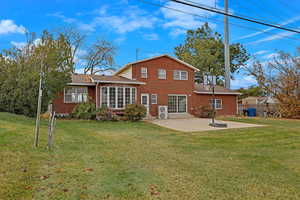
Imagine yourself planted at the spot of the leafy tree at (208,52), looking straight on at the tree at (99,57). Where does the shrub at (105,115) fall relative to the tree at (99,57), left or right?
left

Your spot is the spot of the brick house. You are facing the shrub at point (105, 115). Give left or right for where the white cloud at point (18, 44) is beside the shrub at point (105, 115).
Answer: right
